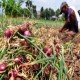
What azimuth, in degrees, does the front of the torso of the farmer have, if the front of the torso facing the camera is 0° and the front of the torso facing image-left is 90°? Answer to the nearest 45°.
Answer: approximately 90°
